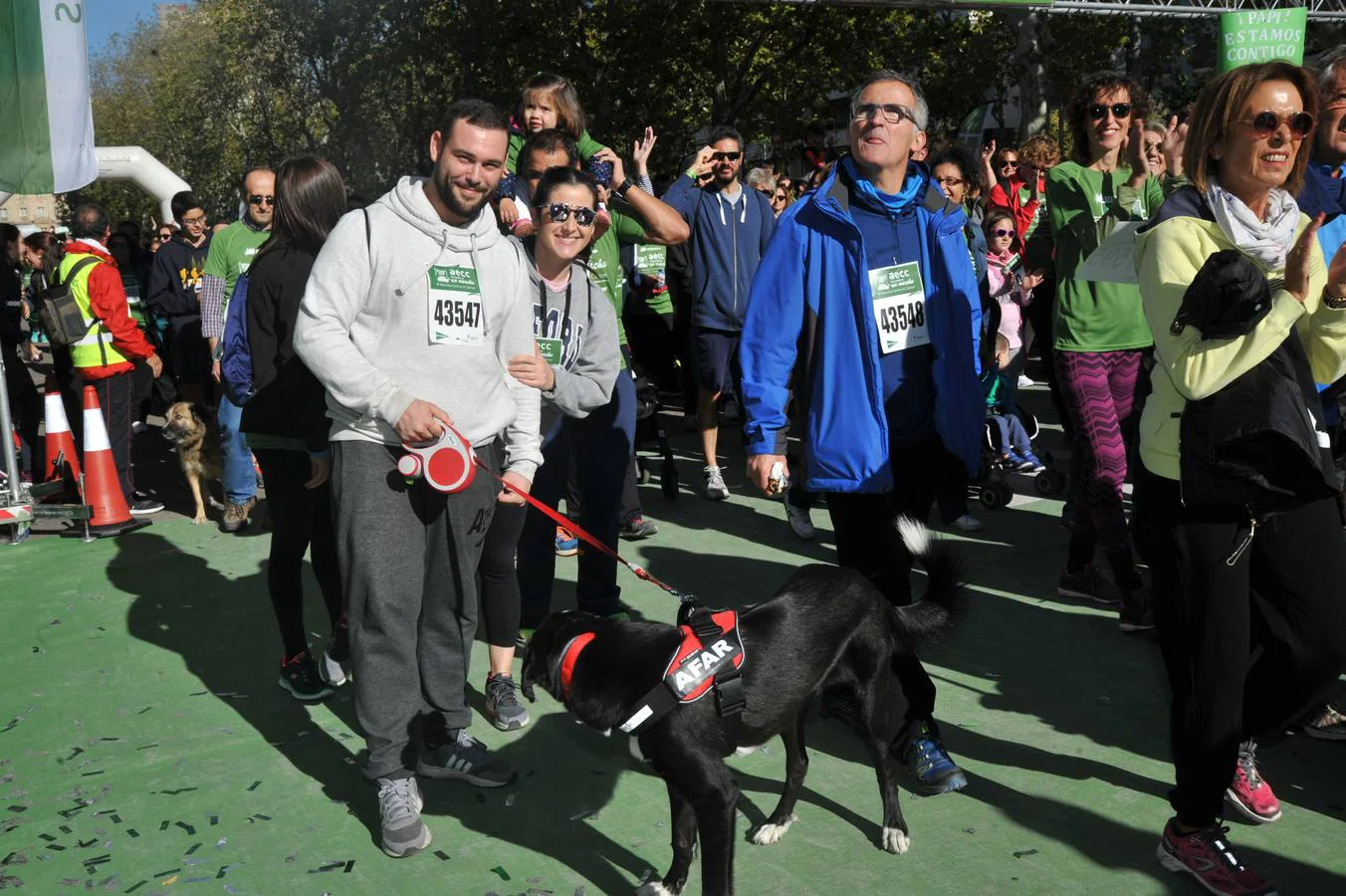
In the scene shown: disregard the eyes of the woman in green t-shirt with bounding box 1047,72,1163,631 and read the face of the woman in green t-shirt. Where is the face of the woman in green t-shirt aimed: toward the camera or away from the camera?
toward the camera

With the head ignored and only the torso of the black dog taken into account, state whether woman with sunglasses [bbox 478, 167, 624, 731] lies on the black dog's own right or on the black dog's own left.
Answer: on the black dog's own right

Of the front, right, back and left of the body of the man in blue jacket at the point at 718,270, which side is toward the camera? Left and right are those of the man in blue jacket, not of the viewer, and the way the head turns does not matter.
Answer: front

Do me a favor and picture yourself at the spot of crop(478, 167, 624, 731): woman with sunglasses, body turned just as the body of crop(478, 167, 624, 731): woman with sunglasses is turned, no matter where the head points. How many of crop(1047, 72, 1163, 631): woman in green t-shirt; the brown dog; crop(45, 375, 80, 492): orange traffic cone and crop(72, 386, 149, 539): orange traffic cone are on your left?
1

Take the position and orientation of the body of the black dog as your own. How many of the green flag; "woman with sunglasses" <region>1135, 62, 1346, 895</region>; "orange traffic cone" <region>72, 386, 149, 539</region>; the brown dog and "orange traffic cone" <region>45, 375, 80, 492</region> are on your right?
4

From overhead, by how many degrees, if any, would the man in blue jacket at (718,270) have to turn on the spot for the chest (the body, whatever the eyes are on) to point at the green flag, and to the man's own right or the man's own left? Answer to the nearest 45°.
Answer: approximately 90° to the man's own right

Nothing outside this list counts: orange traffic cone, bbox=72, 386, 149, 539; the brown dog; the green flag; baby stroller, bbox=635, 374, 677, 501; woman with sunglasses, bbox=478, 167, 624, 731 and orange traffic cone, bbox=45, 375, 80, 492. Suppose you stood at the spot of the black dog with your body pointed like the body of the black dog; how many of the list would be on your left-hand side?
0

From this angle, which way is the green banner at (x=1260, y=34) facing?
toward the camera

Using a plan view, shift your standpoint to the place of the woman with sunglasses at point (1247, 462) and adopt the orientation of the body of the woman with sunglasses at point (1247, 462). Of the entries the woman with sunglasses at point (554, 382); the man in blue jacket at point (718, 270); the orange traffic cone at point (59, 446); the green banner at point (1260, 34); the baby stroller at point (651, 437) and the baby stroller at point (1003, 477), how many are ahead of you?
0

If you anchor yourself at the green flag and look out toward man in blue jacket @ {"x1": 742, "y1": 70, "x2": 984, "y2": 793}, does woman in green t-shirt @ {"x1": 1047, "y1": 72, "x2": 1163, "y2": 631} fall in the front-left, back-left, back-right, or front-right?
front-left

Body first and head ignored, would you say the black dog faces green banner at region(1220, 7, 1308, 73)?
no

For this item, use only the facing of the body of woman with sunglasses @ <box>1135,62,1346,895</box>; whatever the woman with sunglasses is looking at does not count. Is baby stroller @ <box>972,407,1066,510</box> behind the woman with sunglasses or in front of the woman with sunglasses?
behind

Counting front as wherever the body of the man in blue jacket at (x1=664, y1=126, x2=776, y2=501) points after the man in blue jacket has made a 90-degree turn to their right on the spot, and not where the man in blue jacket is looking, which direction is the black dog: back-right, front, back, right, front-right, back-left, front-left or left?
left

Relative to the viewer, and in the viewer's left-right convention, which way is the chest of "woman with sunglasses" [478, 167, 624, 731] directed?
facing the viewer

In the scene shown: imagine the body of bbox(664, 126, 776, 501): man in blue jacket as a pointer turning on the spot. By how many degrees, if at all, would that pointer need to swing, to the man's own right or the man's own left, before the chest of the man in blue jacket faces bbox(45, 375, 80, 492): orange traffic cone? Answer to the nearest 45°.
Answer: approximately 90° to the man's own right

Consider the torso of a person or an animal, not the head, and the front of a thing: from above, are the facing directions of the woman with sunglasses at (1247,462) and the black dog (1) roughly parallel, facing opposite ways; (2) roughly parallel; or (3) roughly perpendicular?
roughly perpendicular

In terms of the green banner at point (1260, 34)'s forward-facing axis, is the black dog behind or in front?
in front

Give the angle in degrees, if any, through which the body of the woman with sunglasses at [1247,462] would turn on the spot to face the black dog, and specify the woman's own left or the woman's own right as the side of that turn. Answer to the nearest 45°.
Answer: approximately 135° to the woman's own right

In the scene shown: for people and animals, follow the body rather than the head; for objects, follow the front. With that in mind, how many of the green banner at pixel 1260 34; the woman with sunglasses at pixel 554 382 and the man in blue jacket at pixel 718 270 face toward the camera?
3

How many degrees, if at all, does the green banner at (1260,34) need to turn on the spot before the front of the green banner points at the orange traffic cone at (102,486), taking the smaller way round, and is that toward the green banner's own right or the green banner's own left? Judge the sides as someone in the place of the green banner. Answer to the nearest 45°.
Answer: approximately 45° to the green banner's own right

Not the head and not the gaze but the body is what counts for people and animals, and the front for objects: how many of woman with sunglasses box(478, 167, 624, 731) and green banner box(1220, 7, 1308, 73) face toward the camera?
2
